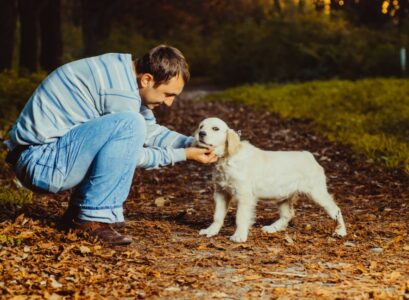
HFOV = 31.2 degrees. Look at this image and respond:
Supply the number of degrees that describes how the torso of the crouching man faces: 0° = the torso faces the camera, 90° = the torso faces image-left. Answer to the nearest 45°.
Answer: approximately 270°

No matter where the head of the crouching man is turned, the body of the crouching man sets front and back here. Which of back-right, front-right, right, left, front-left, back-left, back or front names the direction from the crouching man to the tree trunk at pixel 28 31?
left

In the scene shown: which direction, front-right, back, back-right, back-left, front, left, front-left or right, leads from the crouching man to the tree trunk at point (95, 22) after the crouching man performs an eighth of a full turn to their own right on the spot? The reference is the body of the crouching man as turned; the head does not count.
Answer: back-left

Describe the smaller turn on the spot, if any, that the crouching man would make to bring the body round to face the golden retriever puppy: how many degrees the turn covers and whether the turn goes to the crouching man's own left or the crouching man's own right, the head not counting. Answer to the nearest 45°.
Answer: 0° — they already face it

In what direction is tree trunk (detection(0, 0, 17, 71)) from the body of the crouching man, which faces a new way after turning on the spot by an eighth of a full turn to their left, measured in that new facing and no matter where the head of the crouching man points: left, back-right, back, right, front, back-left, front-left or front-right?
front-left

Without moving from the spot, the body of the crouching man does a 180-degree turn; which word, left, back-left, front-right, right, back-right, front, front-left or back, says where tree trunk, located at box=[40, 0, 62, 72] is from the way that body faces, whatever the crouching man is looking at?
right

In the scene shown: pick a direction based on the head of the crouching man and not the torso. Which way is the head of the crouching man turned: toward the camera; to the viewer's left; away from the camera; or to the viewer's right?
to the viewer's right
